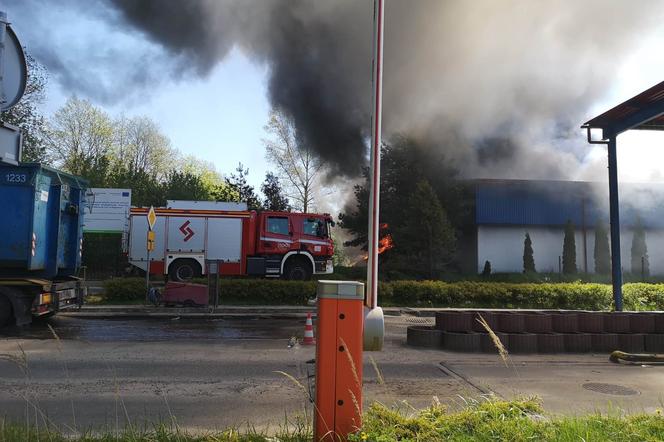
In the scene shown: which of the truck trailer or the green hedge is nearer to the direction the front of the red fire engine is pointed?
the green hedge

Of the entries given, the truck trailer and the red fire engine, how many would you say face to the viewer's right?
1

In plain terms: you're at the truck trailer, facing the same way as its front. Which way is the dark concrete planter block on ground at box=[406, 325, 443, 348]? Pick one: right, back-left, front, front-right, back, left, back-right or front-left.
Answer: back

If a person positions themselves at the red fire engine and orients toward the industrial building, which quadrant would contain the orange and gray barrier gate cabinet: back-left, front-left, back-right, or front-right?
back-right

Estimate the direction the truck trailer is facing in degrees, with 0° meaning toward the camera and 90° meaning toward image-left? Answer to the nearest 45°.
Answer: approximately 135°

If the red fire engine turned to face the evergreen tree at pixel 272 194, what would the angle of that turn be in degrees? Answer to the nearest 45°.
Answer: approximately 90° to its left

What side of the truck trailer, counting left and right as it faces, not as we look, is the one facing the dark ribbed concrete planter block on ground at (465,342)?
back

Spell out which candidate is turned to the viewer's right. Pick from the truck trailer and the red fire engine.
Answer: the red fire engine

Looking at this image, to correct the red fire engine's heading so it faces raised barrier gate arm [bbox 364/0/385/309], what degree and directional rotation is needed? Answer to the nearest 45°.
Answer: approximately 90° to its right

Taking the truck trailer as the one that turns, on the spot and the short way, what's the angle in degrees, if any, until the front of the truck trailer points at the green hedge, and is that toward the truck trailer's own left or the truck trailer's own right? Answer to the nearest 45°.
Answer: approximately 135° to the truck trailer's own right

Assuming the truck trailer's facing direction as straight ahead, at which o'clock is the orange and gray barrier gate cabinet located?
The orange and gray barrier gate cabinet is roughly at 7 o'clock from the truck trailer.

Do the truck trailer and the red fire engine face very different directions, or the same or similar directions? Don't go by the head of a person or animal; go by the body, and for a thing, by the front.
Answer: very different directions

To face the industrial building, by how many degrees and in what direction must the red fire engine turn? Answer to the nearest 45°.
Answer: approximately 45° to its left

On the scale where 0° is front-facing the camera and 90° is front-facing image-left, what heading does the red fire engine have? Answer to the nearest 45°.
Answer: approximately 270°
